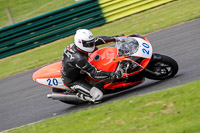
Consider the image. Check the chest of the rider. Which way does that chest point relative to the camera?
to the viewer's right

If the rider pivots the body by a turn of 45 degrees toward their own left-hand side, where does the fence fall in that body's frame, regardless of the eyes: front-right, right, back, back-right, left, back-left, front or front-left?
front-left
